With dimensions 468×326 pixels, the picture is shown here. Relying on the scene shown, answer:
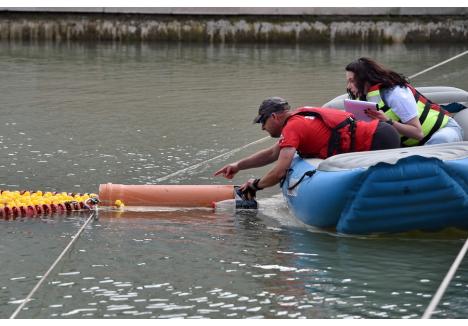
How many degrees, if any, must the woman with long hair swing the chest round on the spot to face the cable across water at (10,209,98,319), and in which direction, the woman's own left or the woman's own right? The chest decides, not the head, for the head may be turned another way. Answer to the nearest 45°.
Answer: approximately 45° to the woman's own left

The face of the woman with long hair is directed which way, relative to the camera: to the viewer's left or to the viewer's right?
to the viewer's left

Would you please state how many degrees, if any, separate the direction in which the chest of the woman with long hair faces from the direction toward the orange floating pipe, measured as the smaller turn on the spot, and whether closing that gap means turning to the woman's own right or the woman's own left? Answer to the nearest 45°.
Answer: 0° — they already face it

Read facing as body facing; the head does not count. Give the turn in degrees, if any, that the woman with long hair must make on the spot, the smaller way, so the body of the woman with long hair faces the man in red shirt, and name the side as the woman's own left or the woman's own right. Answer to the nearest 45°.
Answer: approximately 45° to the woman's own left

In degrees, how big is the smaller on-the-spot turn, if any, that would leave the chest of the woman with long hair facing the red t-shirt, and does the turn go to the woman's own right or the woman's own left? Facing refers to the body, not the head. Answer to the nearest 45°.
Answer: approximately 45° to the woman's own left

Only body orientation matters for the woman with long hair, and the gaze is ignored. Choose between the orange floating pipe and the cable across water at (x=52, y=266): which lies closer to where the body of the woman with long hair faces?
the orange floating pipe

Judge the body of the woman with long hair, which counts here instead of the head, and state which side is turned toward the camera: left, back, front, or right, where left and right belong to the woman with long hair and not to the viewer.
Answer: left
